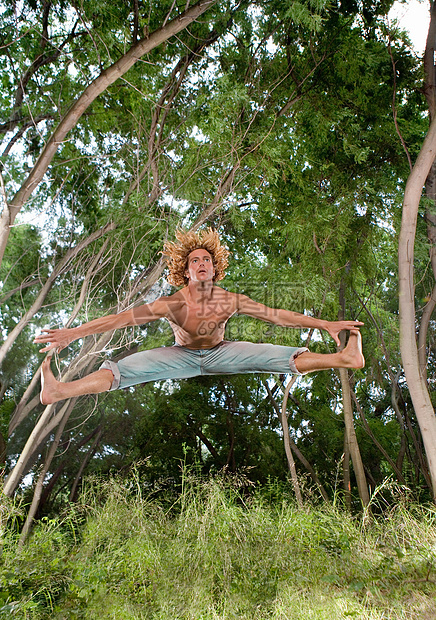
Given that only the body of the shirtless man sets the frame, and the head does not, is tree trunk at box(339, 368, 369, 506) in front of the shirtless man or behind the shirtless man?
behind

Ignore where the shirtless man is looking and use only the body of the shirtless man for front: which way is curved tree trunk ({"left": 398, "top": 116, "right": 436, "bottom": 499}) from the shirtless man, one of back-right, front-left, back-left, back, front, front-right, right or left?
back-left

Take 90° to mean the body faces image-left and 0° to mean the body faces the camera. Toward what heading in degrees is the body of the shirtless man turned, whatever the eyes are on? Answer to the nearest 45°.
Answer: approximately 0°
